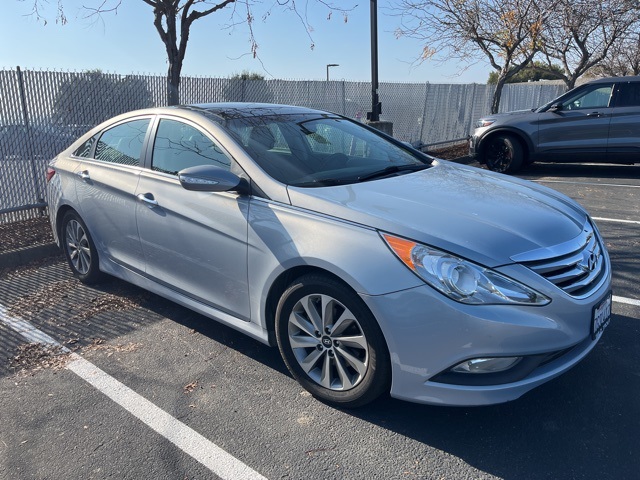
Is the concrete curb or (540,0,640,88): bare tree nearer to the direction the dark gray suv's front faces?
the concrete curb

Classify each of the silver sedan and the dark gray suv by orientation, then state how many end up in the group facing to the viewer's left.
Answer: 1

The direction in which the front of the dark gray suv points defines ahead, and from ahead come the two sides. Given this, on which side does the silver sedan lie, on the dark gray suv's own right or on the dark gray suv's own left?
on the dark gray suv's own left

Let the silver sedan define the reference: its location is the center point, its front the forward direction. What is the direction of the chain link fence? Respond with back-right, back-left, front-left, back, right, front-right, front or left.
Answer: back

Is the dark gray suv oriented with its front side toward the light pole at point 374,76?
yes

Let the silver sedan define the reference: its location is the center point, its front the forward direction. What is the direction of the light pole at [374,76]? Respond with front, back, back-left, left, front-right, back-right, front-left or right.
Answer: back-left

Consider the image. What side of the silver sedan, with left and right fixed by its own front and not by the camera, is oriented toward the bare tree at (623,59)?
left

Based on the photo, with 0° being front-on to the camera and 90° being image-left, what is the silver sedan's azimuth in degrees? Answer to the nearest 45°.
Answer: approximately 315°

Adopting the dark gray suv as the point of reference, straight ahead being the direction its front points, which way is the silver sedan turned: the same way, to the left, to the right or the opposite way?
the opposite way
